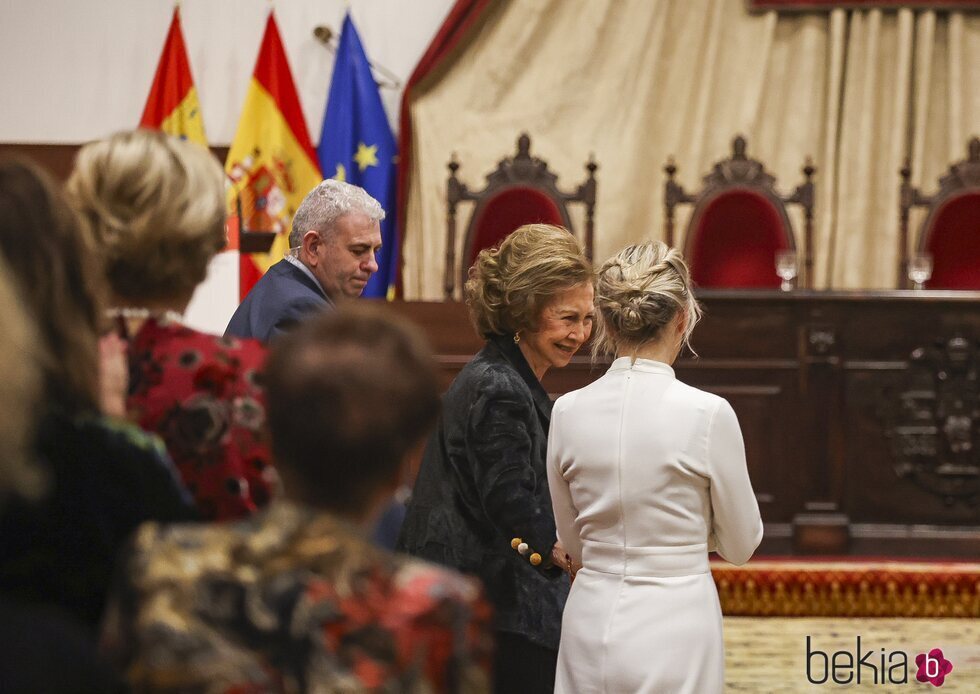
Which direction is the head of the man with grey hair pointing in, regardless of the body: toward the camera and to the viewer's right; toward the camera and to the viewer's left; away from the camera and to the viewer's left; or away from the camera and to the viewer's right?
toward the camera and to the viewer's right

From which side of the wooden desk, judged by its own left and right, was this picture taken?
front

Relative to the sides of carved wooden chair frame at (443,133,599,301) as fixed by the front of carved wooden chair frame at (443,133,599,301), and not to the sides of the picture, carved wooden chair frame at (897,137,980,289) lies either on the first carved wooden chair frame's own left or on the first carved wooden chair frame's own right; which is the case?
on the first carved wooden chair frame's own left

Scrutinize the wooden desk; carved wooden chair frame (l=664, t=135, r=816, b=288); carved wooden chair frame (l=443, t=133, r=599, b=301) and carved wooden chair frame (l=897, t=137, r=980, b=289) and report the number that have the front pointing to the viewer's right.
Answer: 0

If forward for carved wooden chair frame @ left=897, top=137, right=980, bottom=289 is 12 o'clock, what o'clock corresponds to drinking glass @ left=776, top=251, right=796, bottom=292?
The drinking glass is roughly at 1 o'clock from the carved wooden chair frame.

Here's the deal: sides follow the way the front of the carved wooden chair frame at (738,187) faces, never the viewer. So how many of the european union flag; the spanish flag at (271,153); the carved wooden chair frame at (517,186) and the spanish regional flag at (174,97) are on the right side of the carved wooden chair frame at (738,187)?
4

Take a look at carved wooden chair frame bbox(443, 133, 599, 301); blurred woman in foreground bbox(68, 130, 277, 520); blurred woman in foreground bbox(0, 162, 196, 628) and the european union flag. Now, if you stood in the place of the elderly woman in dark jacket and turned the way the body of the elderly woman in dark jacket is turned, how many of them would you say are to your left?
2

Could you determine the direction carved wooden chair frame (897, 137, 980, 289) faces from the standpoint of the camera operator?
facing the viewer

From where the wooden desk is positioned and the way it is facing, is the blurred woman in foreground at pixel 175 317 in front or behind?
in front

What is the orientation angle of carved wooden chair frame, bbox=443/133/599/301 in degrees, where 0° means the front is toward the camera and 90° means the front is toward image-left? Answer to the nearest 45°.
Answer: approximately 0°

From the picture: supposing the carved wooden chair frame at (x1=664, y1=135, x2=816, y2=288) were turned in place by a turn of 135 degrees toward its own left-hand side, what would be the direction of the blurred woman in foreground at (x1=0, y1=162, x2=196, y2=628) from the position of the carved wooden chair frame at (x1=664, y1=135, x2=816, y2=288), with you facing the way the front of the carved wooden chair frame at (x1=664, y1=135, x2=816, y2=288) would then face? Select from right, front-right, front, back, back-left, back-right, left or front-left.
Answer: back-right

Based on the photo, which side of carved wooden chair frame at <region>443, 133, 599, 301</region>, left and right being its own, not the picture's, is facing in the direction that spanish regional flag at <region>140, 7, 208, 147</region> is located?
right

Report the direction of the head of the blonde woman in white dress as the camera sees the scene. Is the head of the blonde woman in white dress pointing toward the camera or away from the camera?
away from the camera

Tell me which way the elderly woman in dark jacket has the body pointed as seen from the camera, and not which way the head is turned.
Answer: to the viewer's right

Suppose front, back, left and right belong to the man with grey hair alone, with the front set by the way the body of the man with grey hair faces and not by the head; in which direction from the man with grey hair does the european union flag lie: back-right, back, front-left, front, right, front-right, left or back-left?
left

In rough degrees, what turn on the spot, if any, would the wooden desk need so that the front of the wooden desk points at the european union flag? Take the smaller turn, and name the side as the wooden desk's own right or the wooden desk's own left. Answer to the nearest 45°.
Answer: approximately 135° to the wooden desk's own right

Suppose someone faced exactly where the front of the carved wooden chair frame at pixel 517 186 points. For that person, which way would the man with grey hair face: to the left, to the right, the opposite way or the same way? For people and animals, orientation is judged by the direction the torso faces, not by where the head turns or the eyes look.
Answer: to the left
